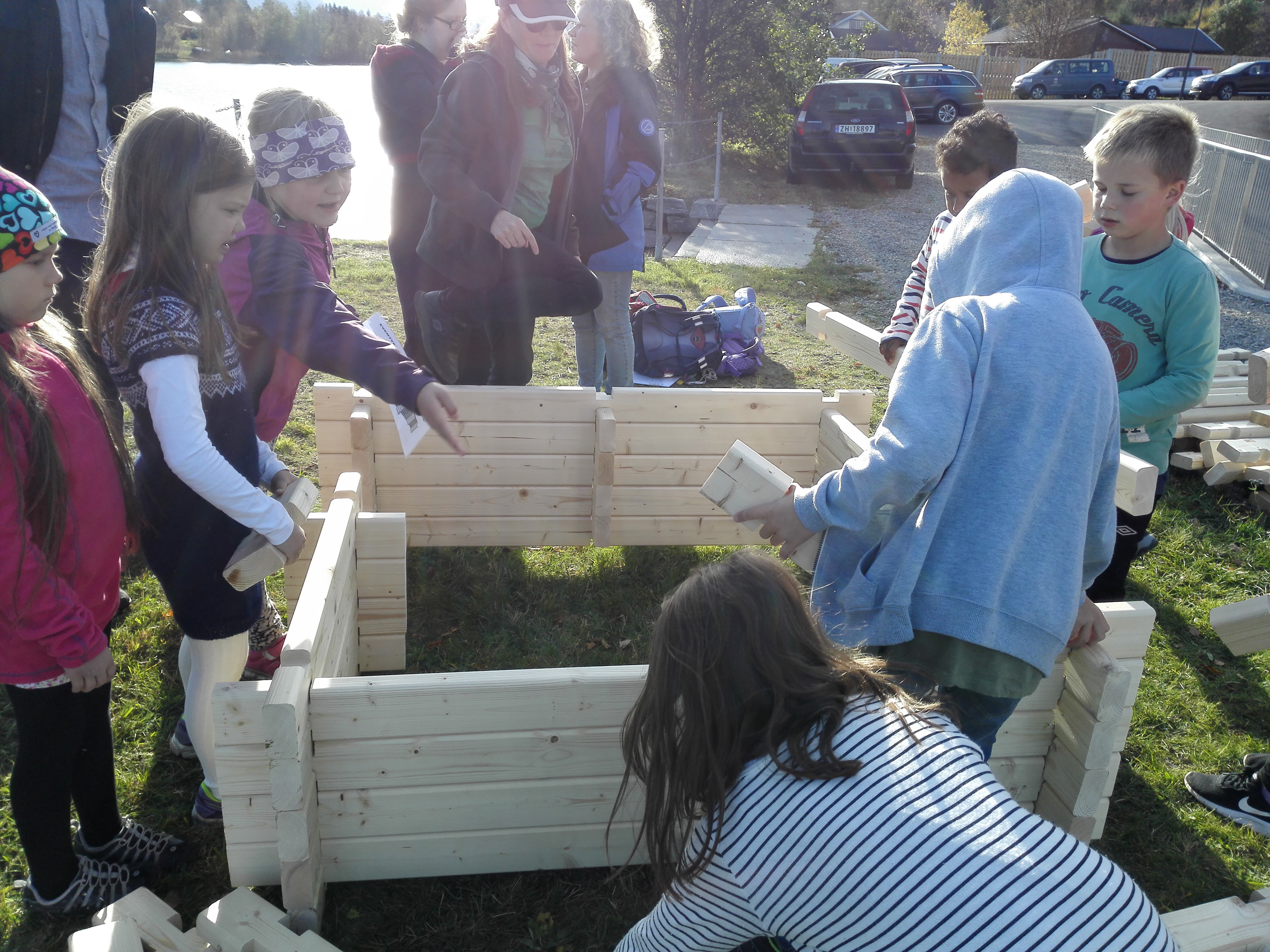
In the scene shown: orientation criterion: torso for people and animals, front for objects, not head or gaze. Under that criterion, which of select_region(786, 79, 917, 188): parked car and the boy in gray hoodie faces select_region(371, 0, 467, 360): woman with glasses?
the boy in gray hoodie

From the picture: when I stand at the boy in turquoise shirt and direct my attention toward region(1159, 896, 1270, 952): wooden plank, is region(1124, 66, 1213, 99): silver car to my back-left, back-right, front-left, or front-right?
back-left

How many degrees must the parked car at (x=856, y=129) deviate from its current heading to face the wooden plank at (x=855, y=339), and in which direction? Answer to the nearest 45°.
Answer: approximately 180°

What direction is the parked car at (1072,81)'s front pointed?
to the viewer's left

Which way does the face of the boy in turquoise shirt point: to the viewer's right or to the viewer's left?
to the viewer's left

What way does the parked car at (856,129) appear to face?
away from the camera
